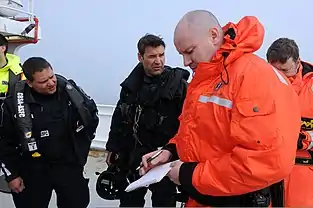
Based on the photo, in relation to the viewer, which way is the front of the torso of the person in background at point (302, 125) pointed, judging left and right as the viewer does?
facing the viewer and to the left of the viewer

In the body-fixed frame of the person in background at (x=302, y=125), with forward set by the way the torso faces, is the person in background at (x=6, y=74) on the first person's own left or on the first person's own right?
on the first person's own right

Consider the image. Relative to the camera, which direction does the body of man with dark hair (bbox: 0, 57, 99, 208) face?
toward the camera

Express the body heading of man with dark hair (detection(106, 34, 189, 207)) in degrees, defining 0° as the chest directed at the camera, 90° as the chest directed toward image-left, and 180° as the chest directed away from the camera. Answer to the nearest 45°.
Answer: approximately 0°

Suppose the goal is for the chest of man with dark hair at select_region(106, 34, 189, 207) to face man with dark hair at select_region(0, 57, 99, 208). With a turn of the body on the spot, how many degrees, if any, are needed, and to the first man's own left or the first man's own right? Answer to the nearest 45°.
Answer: approximately 90° to the first man's own right

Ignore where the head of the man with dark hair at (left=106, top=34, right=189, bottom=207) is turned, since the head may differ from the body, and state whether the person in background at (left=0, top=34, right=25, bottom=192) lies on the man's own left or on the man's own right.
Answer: on the man's own right

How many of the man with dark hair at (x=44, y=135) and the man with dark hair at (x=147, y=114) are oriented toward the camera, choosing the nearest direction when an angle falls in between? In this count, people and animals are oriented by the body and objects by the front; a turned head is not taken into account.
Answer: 2

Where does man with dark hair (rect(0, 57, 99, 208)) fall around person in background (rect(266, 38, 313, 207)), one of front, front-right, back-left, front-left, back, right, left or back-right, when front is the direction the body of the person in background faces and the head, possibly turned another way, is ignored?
front-right

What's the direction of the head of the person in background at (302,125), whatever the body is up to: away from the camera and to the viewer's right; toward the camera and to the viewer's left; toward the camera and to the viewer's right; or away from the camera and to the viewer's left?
toward the camera and to the viewer's left

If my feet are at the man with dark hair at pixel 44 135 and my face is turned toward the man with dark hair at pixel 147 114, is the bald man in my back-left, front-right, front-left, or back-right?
front-right

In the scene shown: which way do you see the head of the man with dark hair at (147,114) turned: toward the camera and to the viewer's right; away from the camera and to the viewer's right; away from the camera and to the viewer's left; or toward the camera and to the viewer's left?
toward the camera and to the viewer's right
